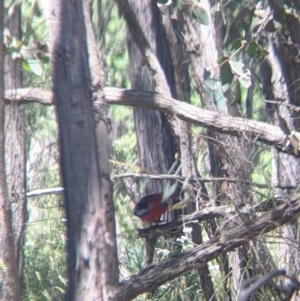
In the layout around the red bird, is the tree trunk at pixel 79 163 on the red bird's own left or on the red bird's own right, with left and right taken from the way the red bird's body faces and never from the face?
on the red bird's own left
